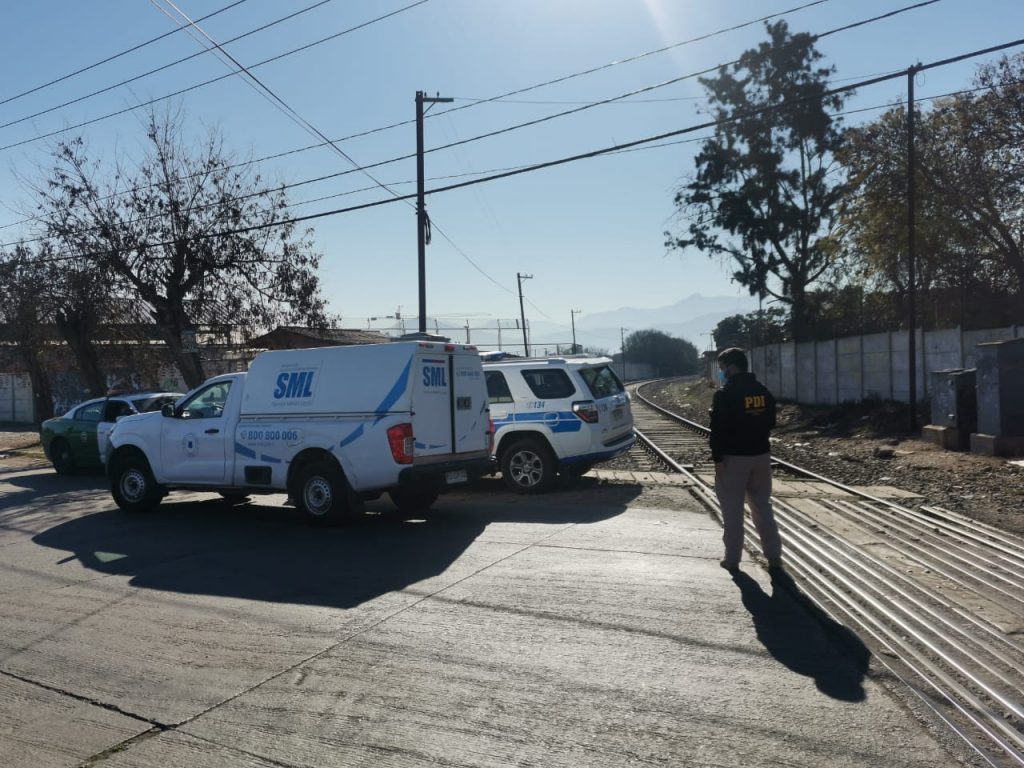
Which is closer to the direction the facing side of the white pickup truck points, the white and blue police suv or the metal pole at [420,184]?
the metal pole

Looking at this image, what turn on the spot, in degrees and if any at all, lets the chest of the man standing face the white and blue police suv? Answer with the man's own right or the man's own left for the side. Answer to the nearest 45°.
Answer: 0° — they already face it

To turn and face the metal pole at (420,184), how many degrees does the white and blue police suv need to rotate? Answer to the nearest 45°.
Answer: approximately 45° to its right

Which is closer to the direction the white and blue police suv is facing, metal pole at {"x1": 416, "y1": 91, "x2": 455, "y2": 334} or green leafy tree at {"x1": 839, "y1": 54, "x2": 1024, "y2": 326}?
the metal pole

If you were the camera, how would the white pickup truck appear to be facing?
facing away from the viewer and to the left of the viewer

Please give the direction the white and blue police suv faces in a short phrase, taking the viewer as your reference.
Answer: facing away from the viewer and to the left of the viewer

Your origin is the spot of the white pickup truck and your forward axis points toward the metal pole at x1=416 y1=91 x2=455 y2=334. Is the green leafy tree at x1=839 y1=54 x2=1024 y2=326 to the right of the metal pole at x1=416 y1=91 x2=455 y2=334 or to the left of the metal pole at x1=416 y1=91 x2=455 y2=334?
right

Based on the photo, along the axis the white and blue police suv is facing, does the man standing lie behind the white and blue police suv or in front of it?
behind
